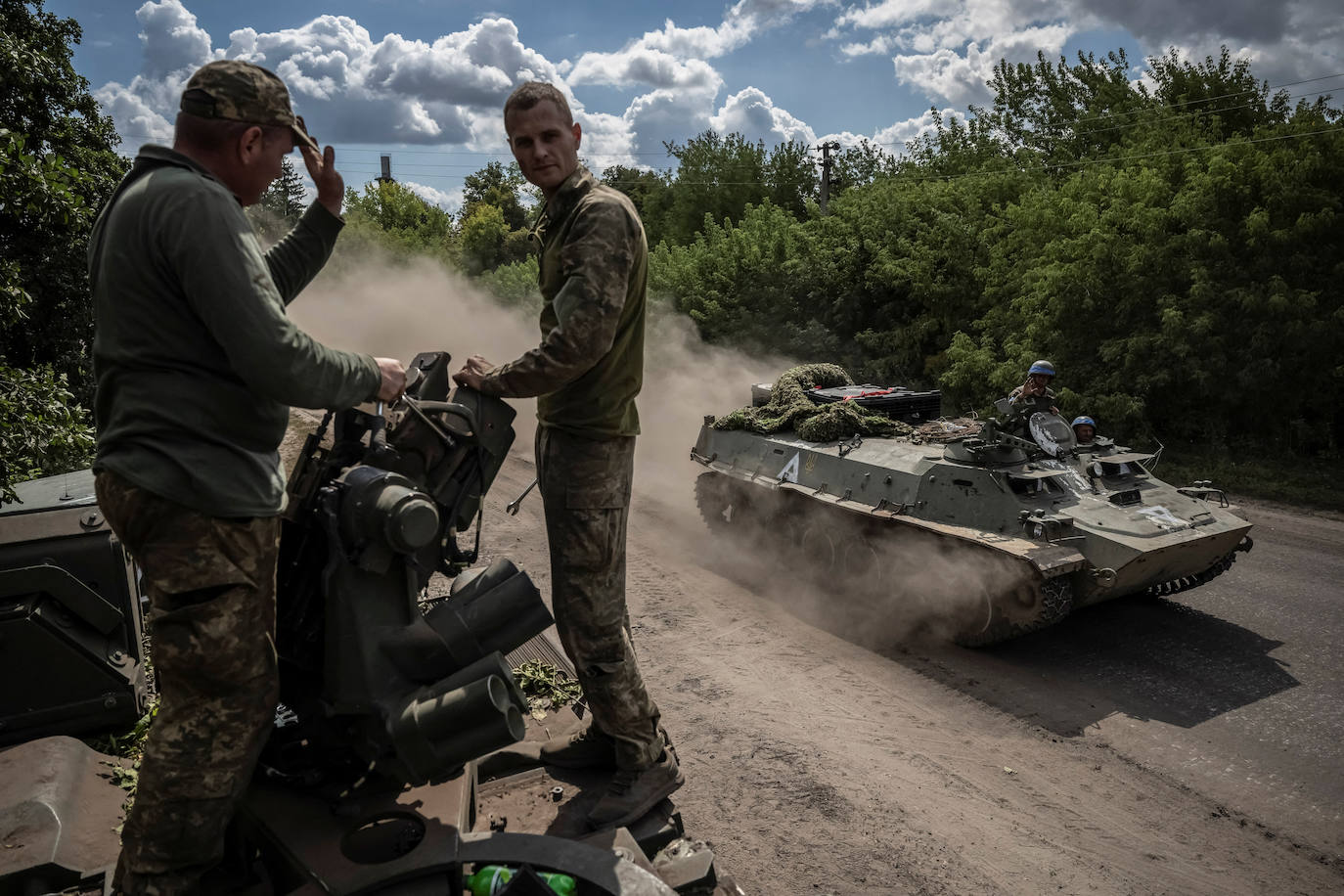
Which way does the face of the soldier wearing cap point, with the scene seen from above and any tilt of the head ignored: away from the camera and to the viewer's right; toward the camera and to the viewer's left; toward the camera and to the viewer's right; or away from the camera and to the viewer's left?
away from the camera and to the viewer's right

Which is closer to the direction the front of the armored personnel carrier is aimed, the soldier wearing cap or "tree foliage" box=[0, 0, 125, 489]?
the soldier wearing cap

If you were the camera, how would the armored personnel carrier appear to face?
facing the viewer and to the right of the viewer

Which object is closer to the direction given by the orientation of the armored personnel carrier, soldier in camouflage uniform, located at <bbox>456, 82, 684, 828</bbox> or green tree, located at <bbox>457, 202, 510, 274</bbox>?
the soldier in camouflage uniform

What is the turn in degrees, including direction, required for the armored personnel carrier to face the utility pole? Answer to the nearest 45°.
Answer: approximately 135° to its left

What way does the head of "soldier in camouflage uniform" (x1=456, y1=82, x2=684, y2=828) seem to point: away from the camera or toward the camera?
toward the camera

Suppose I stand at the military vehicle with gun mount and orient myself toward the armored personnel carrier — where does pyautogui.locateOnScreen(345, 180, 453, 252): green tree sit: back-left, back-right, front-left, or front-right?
front-left

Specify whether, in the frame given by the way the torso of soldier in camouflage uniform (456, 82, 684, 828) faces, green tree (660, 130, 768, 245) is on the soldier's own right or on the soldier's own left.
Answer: on the soldier's own right

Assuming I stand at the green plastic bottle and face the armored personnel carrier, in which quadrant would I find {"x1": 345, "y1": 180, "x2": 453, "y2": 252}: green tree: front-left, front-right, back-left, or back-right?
front-left

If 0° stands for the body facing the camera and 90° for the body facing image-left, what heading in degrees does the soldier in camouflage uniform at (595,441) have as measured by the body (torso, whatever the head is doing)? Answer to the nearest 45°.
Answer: approximately 90°

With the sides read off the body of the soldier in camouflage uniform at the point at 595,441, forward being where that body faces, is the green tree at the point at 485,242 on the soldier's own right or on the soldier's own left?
on the soldier's own right
